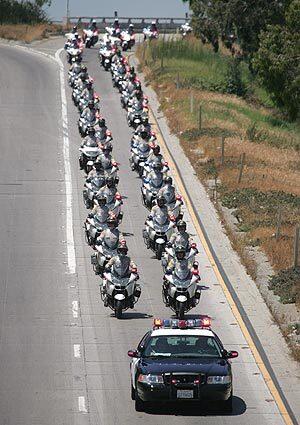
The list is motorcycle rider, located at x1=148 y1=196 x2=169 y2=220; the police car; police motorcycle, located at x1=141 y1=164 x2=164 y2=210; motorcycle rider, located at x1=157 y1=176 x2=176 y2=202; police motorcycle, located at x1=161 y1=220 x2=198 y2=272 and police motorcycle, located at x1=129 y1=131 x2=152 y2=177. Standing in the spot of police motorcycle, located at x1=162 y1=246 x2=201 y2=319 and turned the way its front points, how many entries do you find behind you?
5

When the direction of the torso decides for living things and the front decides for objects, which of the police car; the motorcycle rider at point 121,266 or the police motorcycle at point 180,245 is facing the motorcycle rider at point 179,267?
the police motorcycle

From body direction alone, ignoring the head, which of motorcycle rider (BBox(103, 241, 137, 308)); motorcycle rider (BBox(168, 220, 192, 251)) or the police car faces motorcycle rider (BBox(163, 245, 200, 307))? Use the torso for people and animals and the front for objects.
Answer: motorcycle rider (BBox(168, 220, 192, 251))

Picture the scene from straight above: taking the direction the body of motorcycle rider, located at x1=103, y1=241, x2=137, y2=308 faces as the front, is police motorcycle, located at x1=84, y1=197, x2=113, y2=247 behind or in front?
behind

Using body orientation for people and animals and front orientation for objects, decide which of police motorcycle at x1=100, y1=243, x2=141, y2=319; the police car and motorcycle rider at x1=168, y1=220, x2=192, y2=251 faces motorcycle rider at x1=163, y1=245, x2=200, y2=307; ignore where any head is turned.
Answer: motorcycle rider at x1=168, y1=220, x2=192, y2=251

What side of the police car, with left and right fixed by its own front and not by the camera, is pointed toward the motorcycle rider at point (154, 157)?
back

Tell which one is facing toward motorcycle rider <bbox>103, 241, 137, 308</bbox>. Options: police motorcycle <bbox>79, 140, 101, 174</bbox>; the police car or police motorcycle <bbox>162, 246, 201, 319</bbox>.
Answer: police motorcycle <bbox>79, 140, 101, 174</bbox>

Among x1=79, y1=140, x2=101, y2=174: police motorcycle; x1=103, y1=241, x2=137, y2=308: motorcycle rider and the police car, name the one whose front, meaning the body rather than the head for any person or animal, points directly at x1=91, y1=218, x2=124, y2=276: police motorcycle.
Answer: x1=79, y1=140, x2=101, y2=174: police motorcycle

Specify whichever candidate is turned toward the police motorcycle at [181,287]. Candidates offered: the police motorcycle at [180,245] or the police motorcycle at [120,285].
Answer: the police motorcycle at [180,245]

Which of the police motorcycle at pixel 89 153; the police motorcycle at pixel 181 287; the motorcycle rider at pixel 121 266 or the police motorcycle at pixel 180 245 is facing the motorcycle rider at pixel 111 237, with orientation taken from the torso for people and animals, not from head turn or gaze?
the police motorcycle at pixel 89 153

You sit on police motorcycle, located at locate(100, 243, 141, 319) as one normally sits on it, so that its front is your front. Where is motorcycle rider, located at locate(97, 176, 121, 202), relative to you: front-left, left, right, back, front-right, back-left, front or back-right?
back
